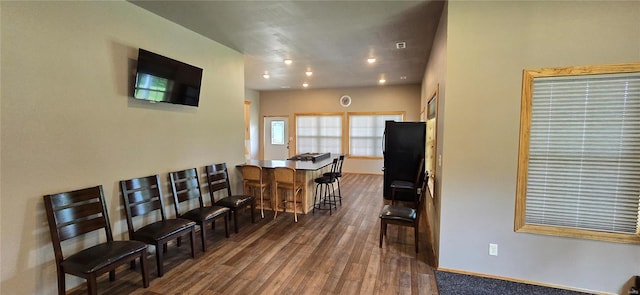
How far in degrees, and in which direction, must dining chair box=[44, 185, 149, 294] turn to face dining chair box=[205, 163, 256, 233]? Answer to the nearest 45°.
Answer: approximately 90° to its left

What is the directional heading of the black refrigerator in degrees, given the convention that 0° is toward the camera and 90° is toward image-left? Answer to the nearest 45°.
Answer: approximately 90°

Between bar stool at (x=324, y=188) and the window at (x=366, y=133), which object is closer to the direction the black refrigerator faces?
the bar stool

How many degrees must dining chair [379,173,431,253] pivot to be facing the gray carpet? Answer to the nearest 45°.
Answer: approximately 135° to its left

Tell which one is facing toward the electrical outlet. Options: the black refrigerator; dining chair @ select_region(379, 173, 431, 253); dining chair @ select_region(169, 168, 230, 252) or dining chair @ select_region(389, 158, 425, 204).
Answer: dining chair @ select_region(169, 168, 230, 252)

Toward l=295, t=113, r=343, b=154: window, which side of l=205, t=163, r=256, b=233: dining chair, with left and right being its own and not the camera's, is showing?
left
